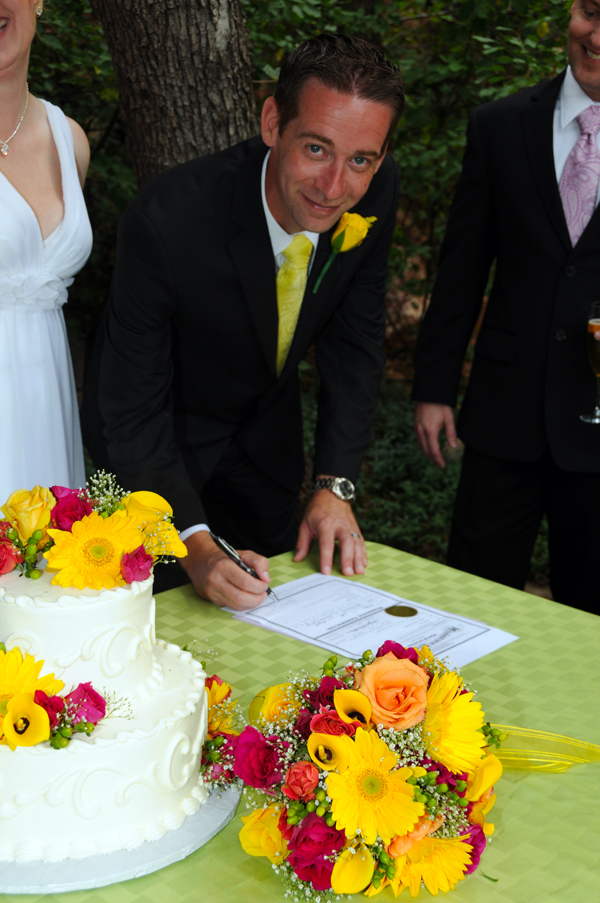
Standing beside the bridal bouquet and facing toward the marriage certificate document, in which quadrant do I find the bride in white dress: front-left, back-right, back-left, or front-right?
front-left

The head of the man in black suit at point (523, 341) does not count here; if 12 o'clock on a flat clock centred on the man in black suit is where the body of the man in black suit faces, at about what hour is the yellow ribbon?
The yellow ribbon is roughly at 12 o'clock from the man in black suit.

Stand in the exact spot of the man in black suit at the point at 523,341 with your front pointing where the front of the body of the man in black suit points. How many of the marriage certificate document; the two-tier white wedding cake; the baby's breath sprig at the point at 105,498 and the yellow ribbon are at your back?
0

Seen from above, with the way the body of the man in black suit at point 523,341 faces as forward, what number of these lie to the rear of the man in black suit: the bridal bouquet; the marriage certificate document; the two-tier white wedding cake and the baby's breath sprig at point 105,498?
0

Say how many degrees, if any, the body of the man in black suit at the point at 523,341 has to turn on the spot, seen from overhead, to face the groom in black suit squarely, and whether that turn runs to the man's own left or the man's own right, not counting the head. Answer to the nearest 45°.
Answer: approximately 45° to the man's own right

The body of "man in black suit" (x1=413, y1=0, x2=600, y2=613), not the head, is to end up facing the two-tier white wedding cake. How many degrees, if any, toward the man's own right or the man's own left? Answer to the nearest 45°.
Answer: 0° — they already face it

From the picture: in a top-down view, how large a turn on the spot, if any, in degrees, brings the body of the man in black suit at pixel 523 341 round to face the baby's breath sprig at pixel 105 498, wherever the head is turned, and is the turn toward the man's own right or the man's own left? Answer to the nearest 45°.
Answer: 0° — they already face it

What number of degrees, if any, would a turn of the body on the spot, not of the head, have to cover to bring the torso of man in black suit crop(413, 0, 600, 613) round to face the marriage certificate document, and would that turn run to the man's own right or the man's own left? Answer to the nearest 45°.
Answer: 0° — they already face it

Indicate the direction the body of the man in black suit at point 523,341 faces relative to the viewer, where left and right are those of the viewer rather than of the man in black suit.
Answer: facing the viewer

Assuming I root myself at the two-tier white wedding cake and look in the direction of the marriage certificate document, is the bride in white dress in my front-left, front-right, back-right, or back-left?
front-left

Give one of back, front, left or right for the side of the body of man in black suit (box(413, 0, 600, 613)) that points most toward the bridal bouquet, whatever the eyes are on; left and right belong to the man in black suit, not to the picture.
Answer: front

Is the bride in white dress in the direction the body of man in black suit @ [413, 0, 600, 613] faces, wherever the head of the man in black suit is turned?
no

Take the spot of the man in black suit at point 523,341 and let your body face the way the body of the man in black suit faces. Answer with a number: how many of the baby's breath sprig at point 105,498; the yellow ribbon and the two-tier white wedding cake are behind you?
0

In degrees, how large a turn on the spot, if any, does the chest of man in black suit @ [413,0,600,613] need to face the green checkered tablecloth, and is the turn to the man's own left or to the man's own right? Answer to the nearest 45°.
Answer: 0° — they already face it

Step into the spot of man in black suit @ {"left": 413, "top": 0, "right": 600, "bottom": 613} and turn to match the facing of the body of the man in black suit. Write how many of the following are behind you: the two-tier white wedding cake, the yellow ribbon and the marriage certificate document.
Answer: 0
